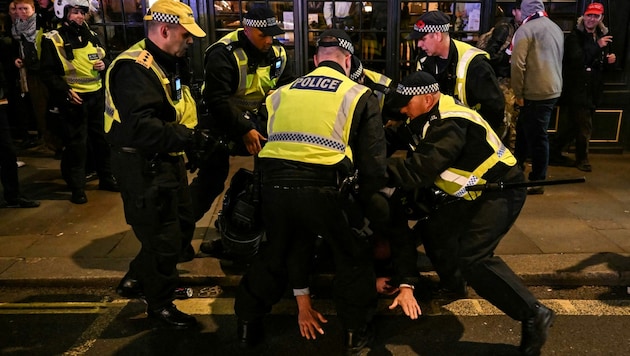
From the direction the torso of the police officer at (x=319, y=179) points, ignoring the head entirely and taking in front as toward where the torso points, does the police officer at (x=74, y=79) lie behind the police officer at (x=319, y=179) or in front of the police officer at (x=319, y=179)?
in front

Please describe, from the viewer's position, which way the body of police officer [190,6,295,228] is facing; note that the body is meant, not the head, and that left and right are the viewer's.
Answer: facing the viewer and to the right of the viewer

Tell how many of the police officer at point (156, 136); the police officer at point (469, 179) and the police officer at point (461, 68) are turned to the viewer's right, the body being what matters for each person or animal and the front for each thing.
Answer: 1

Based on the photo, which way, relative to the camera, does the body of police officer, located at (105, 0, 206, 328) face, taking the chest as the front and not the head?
to the viewer's right

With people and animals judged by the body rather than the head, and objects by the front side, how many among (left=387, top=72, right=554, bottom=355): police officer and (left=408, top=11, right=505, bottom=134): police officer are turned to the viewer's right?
0

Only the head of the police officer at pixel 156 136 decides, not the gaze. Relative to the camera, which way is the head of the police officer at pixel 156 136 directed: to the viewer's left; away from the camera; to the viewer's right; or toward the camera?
to the viewer's right

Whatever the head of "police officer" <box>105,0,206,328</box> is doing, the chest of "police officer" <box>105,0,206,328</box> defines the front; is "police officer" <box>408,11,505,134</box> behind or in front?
in front

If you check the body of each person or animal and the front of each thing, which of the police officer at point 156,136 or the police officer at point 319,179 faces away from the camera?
the police officer at point 319,179

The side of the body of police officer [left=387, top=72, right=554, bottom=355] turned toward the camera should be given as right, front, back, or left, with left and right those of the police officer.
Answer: left

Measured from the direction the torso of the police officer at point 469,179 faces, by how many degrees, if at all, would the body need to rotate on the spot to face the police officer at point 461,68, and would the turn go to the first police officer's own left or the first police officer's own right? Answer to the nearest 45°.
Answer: approximately 90° to the first police officer's own right

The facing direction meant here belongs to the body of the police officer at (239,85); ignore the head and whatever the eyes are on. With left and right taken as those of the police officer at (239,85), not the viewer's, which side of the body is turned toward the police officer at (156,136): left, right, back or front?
right

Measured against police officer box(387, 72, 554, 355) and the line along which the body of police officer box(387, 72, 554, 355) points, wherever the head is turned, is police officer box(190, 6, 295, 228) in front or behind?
in front

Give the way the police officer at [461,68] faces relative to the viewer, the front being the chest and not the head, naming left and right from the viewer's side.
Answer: facing the viewer and to the left of the viewer

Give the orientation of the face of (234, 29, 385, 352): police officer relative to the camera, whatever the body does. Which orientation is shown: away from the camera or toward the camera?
away from the camera

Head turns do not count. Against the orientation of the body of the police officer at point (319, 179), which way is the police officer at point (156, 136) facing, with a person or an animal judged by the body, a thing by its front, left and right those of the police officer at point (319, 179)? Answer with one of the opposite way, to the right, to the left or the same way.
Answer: to the right

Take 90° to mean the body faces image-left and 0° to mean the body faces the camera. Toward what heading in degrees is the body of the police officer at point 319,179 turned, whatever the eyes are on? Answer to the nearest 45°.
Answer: approximately 180°
